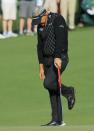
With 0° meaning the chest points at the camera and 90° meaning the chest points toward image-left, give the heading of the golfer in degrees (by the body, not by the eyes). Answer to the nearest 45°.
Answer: approximately 45°

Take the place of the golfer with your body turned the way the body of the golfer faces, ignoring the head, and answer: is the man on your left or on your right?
on your right
